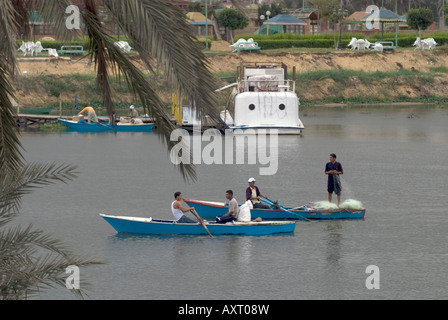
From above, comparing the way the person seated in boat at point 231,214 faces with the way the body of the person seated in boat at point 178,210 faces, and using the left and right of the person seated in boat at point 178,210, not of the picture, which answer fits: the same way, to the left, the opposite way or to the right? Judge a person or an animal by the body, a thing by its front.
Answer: the opposite way

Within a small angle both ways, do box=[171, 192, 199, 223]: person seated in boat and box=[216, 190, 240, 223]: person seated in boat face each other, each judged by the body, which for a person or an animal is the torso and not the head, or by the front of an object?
yes

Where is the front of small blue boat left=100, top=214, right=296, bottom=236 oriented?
to the viewer's left

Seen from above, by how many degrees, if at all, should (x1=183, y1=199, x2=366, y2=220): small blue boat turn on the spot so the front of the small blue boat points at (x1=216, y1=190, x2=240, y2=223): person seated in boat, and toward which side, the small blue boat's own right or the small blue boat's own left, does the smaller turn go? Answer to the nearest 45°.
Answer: approximately 45° to the small blue boat's own left

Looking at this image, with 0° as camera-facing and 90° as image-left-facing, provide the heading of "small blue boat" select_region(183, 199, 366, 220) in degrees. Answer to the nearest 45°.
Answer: approximately 90°

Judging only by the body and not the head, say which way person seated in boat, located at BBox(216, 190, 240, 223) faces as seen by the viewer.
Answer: to the viewer's left

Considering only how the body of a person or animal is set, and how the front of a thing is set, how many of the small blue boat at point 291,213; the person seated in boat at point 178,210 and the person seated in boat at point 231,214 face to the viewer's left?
2

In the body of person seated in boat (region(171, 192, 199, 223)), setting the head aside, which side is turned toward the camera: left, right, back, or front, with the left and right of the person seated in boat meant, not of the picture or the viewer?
right
